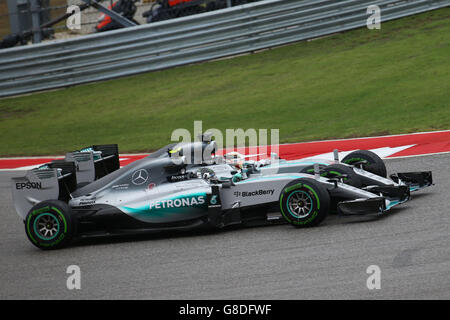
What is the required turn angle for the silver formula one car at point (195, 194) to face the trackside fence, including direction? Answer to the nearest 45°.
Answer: approximately 90° to its left

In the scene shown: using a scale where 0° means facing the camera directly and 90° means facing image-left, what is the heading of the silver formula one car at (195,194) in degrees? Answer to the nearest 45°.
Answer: approximately 270°
